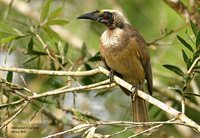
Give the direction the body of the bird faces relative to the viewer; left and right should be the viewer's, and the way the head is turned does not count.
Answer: facing the viewer and to the left of the viewer

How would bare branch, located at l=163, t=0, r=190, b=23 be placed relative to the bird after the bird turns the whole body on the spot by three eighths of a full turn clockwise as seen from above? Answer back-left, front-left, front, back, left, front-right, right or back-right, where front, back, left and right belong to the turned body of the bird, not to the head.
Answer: right
